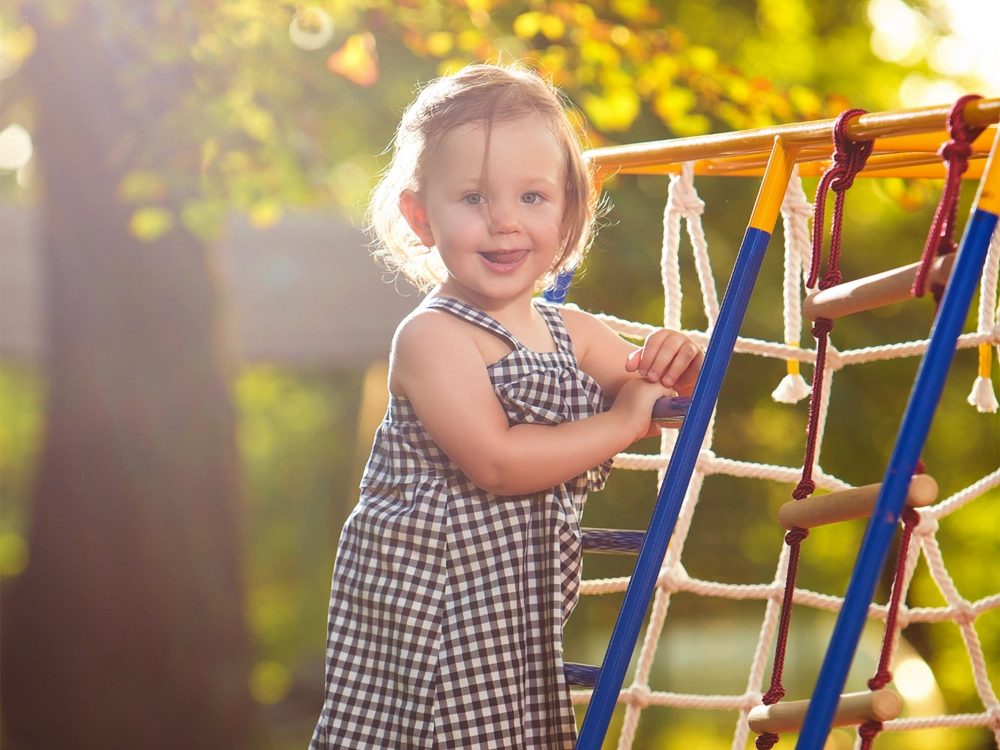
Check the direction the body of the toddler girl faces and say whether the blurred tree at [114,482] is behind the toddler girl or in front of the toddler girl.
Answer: behind

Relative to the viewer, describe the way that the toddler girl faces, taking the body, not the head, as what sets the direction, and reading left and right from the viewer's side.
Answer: facing the viewer and to the right of the viewer

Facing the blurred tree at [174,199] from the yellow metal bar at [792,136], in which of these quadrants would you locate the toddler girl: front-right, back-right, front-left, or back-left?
front-left
